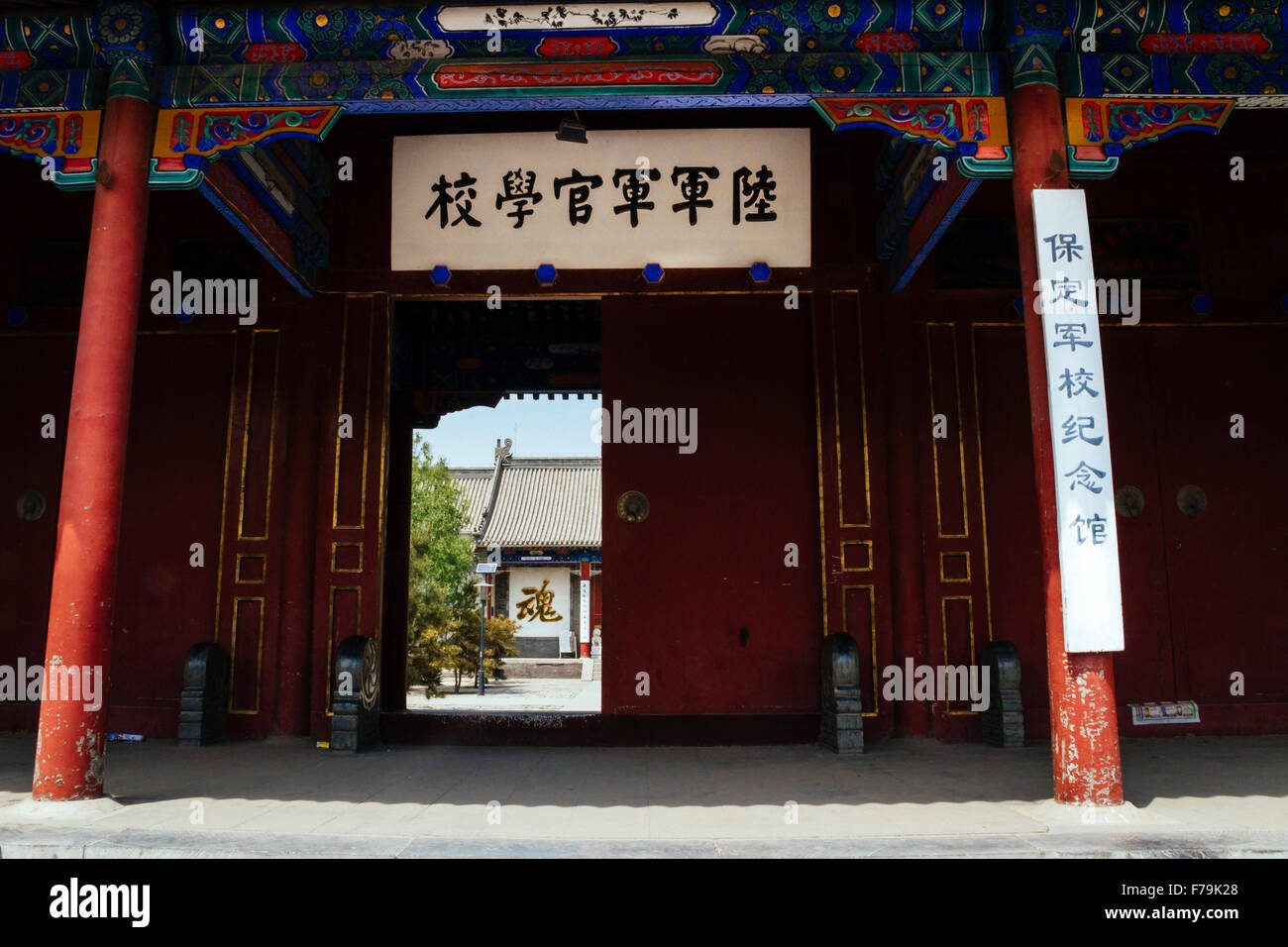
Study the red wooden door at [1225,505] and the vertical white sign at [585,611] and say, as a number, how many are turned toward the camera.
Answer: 2

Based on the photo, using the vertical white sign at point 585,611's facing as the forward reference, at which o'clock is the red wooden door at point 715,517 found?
The red wooden door is roughly at 12 o'clock from the vertical white sign.

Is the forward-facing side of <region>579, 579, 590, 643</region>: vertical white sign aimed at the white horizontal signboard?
yes

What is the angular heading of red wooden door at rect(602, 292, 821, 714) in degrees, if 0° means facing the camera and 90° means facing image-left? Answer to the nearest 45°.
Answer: approximately 0°

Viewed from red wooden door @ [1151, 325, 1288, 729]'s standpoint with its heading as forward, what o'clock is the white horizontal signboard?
The white horizontal signboard is roughly at 2 o'clock from the red wooden door.

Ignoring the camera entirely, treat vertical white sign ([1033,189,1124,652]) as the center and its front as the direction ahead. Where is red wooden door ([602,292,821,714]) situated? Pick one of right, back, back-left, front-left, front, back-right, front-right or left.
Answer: back-right

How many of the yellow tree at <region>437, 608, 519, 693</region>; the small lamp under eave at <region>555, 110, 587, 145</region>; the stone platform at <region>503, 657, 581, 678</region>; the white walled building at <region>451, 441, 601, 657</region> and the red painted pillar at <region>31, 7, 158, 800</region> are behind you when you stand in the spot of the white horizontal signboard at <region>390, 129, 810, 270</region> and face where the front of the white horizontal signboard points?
3

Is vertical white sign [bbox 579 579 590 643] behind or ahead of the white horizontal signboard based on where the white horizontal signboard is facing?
behind

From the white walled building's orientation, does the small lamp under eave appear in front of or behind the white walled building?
in front

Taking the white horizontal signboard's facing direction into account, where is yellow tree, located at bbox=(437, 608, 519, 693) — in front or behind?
behind

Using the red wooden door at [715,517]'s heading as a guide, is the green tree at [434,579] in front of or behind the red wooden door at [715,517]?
behind
